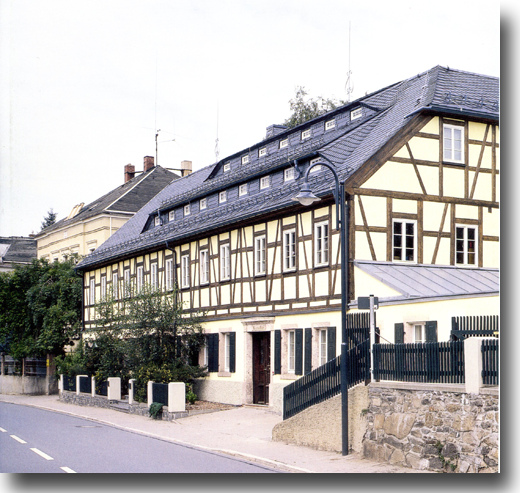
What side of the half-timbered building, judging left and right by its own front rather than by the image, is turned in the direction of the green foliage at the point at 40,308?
right

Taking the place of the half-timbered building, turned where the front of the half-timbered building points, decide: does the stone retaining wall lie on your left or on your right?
on your left
